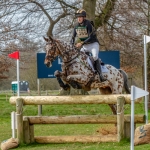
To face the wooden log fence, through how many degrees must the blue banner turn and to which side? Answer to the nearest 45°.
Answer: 0° — it already faces it

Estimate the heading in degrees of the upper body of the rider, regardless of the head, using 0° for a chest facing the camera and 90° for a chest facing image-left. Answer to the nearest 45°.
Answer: approximately 45°

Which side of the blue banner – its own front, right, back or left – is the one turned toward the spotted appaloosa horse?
front

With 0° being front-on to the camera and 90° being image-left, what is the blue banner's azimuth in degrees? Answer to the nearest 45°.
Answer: approximately 0°

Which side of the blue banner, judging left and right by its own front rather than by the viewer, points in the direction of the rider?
front

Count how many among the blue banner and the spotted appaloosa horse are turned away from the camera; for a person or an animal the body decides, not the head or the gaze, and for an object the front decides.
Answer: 0
